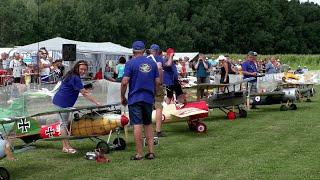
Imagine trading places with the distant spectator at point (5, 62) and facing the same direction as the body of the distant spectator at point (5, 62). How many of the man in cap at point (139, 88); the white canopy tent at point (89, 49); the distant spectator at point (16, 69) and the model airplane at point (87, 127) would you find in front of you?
3

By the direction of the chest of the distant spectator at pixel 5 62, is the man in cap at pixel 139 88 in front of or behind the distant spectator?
in front

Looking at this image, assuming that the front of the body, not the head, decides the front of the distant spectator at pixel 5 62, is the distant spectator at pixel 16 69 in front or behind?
in front

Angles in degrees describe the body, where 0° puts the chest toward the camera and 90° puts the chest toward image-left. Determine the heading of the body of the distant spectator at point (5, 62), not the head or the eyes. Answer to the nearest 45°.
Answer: approximately 0°

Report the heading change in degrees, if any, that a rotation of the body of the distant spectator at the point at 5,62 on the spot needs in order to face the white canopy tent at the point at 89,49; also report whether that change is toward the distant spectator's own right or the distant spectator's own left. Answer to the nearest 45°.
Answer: approximately 135° to the distant spectator's own left

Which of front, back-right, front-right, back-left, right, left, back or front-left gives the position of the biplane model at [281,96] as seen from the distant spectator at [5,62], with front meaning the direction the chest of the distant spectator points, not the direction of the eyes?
front-left

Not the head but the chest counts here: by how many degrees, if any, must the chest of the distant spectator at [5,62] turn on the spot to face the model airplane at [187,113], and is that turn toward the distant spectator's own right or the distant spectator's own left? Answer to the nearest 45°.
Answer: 0° — they already face it
